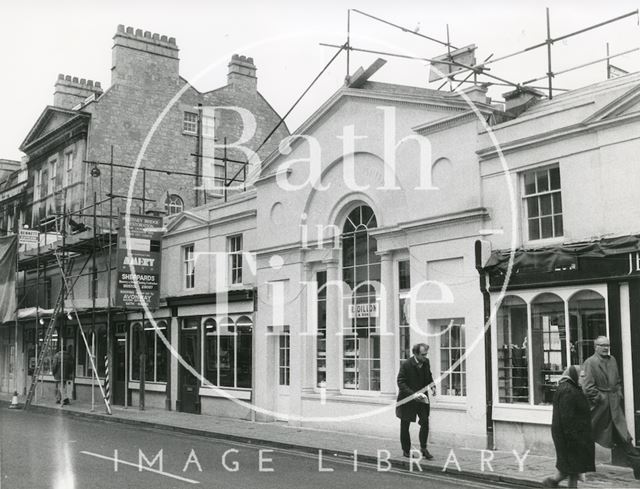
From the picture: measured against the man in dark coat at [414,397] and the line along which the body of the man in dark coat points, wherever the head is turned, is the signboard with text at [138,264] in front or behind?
behind

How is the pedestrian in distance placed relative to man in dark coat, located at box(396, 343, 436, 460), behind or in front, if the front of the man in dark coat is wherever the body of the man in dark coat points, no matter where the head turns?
behind

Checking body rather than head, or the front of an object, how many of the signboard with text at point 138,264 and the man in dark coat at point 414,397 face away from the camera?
0

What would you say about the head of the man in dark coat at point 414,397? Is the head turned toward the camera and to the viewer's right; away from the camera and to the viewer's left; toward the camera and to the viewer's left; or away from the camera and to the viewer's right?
toward the camera and to the viewer's right

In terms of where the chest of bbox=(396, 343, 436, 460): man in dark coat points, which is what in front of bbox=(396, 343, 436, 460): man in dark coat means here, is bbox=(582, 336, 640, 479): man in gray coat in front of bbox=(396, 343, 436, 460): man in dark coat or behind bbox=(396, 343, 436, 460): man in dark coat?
in front

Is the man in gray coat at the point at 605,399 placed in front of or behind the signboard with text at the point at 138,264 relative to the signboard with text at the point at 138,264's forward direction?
in front

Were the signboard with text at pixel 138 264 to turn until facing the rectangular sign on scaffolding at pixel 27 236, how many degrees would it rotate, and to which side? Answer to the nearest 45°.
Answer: approximately 135° to its right

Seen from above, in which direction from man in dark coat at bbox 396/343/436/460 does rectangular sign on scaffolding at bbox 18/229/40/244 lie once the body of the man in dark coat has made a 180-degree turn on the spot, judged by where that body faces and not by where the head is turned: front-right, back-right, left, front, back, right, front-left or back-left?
front

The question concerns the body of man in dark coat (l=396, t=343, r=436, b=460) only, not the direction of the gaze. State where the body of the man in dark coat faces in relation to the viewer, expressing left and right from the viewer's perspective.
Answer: facing the viewer and to the right of the viewer
